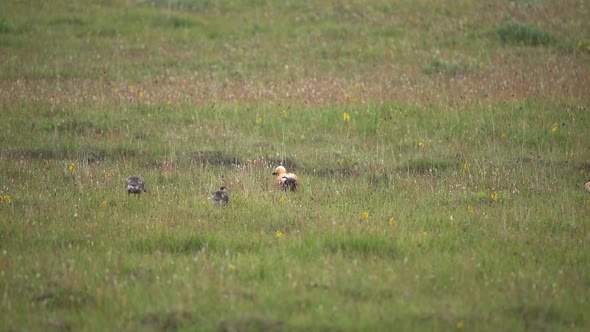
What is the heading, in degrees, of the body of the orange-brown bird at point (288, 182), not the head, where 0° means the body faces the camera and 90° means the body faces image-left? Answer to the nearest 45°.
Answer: approximately 90°
